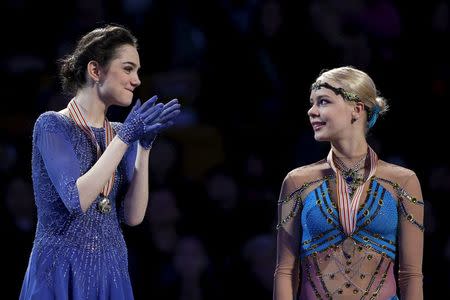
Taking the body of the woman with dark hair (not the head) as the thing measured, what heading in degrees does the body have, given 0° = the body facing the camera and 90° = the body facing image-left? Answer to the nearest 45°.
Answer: approximately 315°
